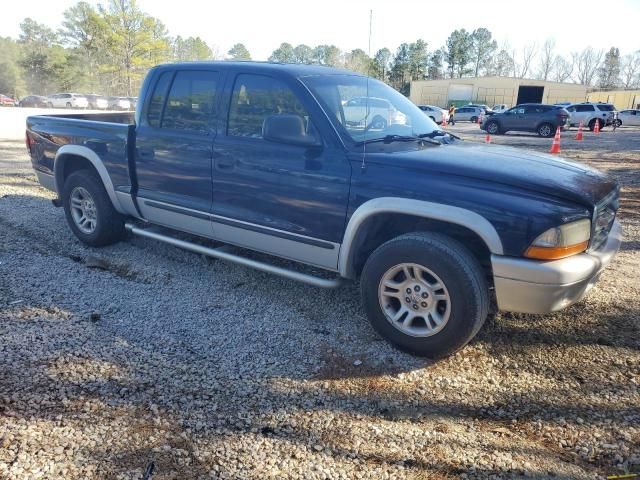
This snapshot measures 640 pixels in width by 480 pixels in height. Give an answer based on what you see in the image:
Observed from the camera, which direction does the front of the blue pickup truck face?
facing the viewer and to the right of the viewer

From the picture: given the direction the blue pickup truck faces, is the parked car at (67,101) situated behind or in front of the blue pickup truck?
behind

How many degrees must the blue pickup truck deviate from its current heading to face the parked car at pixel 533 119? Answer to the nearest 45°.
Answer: approximately 90° to its left

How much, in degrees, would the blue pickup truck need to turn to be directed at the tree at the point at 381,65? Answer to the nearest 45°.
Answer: approximately 135° to its left

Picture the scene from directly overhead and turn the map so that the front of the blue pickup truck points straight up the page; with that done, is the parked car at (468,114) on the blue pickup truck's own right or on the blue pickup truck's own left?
on the blue pickup truck's own left

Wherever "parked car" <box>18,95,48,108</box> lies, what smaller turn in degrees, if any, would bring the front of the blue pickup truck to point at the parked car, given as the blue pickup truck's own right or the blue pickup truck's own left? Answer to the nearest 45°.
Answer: approximately 180°

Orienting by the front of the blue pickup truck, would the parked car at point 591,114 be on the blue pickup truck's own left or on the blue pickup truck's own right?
on the blue pickup truck's own left
